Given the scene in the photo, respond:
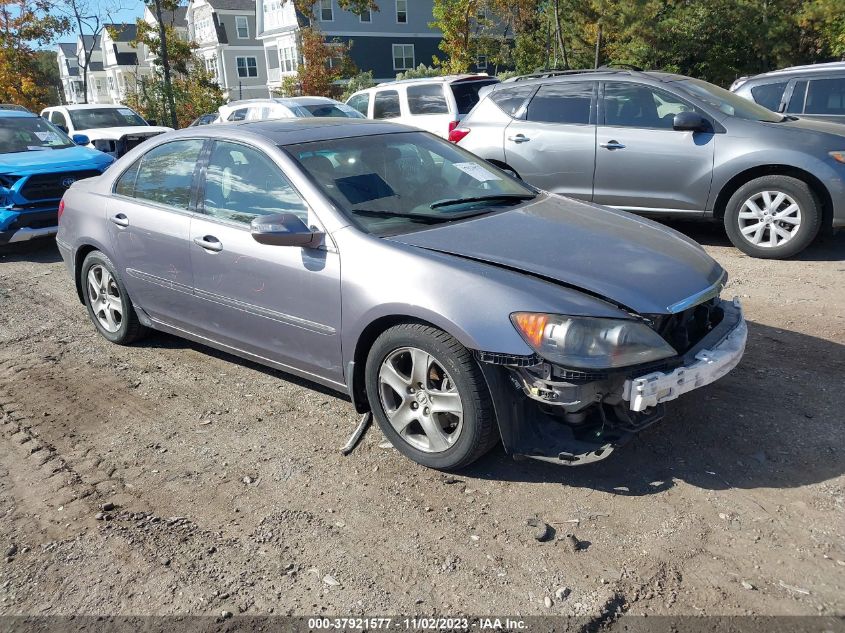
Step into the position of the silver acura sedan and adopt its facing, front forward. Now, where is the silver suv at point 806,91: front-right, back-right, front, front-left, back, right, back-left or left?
left

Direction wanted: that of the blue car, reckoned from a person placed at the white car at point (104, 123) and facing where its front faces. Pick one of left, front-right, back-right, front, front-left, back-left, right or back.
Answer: front-right

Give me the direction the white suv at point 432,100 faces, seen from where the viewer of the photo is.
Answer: facing away from the viewer and to the left of the viewer

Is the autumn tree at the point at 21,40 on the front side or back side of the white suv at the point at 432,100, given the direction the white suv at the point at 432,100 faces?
on the front side

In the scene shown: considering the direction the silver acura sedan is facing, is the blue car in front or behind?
behind

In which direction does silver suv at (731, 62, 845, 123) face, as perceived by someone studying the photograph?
facing to the right of the viewer

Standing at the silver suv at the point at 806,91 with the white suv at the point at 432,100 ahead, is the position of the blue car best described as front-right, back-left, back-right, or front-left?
front-left

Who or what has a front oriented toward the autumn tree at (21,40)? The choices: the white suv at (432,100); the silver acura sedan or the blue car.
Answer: the white suv

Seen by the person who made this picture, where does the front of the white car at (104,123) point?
facing the viewer and to the right of the viewer

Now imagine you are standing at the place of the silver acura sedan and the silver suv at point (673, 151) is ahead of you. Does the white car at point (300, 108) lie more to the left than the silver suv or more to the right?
left

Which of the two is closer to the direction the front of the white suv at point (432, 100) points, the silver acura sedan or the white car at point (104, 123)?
the white car

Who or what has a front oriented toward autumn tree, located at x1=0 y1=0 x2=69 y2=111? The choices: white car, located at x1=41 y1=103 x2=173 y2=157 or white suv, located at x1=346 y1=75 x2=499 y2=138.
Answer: the white suv

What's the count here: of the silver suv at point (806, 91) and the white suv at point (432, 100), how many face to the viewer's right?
1

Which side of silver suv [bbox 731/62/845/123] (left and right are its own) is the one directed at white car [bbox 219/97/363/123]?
back

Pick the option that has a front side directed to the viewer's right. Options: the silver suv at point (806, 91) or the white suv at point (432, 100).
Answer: the silver suv
